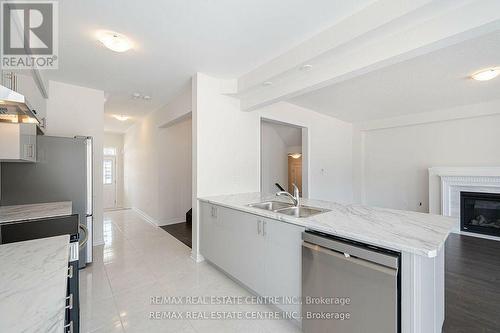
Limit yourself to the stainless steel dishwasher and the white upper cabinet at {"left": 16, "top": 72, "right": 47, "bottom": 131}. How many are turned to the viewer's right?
1

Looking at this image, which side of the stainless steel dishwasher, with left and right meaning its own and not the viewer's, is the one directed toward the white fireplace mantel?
back

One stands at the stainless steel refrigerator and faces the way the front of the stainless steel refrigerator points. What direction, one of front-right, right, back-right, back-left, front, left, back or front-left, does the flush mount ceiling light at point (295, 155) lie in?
front

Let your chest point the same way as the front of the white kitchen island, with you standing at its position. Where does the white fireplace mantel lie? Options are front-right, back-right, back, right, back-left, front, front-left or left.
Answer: back

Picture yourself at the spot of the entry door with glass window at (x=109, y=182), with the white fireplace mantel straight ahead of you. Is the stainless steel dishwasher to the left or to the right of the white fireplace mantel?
right

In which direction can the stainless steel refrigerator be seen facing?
to the viewer's right

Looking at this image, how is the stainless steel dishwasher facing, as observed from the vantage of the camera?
facing the viewer and to the left of the viewer

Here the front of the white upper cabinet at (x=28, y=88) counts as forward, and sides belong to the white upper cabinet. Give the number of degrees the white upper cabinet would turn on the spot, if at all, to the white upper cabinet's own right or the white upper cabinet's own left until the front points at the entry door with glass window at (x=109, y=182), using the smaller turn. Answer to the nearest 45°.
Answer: approximately 90° to the white upper cabinet's own left

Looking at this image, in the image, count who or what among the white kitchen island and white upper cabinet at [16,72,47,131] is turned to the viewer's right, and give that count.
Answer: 1

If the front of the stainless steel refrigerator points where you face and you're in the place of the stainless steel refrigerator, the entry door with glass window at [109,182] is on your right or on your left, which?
on your left

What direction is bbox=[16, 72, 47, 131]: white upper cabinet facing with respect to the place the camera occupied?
facing to the right of the viewer

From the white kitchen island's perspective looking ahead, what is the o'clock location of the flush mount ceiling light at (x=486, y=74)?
The flush mount ceiling light is roughly at 6 o'clock from the white kitchen island.

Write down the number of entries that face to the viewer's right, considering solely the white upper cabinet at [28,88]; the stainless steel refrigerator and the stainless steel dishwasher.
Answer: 2
